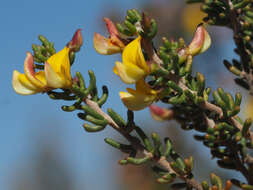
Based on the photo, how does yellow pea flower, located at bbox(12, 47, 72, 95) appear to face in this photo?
to the viewer's left

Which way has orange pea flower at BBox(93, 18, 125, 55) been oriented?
to the viewer's left
